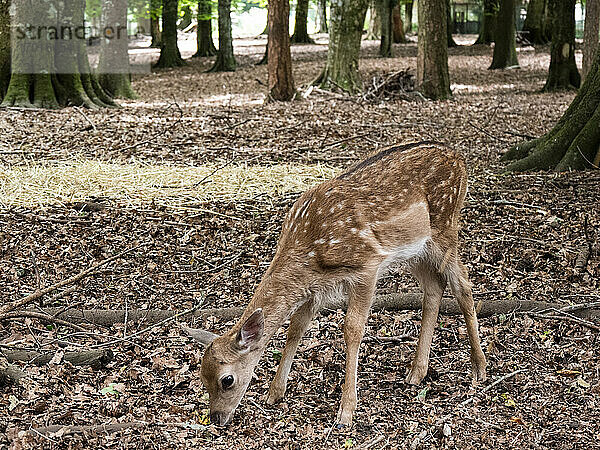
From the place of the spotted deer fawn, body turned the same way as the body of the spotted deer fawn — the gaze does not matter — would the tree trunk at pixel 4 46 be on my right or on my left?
on my right

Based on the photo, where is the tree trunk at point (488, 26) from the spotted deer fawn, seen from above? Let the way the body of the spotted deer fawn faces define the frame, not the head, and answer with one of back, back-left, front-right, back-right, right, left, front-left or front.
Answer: back-right

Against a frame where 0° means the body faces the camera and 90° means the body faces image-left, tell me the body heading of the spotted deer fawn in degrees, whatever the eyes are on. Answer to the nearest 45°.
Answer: approximately 45°

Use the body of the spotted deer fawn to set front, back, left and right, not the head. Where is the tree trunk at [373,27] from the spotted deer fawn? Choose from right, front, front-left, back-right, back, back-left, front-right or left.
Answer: back-right

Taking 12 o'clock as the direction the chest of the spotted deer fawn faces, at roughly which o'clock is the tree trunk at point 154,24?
The tree trunk is roughly at 4 o'clock from the spotted deer fawn.

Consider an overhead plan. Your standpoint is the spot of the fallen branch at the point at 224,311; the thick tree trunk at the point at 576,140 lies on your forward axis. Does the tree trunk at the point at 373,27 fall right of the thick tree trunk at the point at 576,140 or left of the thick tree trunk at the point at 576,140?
left

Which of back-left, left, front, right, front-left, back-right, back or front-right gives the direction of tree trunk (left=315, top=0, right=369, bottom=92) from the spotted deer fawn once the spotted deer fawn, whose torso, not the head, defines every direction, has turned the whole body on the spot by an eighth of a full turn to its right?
right

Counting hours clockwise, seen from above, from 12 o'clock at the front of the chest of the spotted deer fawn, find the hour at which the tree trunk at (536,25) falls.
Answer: The tree trunk is roughly at 5 o'clock from the spotted deer fawn.

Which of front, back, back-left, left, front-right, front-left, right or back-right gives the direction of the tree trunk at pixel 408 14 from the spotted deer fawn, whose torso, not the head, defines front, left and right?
back-right

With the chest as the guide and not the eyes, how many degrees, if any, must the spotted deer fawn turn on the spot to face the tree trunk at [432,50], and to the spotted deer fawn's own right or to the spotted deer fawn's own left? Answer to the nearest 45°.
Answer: approximately 135° to the spotted deer fawn's own right

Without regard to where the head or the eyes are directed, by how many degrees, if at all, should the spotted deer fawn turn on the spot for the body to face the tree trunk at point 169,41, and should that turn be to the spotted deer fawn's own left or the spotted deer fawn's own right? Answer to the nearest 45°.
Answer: approximately 135° to the spotted deer fawn's own right

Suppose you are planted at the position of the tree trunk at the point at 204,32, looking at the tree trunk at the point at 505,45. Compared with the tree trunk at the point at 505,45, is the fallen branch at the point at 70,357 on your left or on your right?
right

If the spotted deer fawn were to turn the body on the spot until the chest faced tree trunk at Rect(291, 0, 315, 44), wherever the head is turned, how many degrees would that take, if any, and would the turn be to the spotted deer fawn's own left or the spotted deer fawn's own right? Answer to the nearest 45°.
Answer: approximately 135° to the spotted deer fawn's own right
